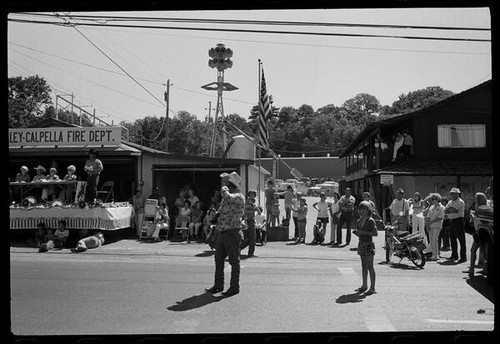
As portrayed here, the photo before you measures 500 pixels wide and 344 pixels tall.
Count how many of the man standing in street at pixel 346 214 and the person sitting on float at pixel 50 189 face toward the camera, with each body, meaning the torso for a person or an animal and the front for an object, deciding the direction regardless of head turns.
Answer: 2

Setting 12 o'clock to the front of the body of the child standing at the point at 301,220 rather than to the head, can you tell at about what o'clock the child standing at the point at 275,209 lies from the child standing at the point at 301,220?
the child standing at the point at 275,209 is roughly at 3 o'clock from the child standing at the point at 301,220.

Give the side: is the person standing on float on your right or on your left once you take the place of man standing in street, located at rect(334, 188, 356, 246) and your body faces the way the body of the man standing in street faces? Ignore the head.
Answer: on your right

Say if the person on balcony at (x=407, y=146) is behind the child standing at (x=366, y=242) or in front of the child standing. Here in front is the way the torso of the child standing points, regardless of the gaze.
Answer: behind

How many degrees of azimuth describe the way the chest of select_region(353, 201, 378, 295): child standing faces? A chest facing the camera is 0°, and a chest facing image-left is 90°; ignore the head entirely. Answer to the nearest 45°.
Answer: approximately 45°

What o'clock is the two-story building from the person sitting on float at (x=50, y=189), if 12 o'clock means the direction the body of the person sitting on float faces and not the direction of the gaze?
The two-story building is roughly at 9 o'clock from the person sitting on float.

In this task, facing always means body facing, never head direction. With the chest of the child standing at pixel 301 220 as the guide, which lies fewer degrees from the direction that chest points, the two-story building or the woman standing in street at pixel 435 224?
the woman standing in street

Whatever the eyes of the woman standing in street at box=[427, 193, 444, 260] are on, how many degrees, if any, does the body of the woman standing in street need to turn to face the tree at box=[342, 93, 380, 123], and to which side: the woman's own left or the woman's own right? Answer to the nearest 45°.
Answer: approximately 135° to the woman's own right

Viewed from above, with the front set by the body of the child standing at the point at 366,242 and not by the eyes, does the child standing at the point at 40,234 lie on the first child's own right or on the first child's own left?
on the first child's own right

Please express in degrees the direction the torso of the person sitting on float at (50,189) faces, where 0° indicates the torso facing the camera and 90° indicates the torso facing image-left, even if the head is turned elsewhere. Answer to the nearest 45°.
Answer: approximately 0°
